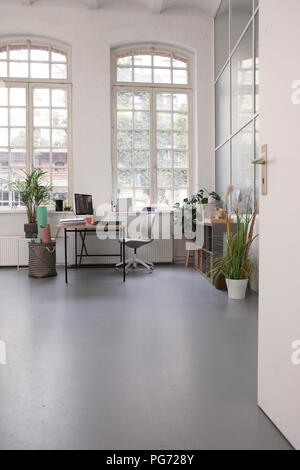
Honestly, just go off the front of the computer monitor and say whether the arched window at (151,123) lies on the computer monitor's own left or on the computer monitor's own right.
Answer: on the computer monitor's own left

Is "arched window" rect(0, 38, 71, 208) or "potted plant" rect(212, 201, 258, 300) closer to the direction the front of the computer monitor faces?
the potted plant

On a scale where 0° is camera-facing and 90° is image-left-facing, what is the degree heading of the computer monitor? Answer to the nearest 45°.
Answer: approximately 315°

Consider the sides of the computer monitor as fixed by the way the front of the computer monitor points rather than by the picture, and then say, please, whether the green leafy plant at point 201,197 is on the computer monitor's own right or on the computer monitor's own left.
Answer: on the computer monitor's own left

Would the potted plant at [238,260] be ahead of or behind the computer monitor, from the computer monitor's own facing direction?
ahead

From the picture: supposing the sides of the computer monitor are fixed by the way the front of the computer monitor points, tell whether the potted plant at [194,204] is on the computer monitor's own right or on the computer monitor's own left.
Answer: on the computer monitor's own left

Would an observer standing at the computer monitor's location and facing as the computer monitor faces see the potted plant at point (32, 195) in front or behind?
behind
